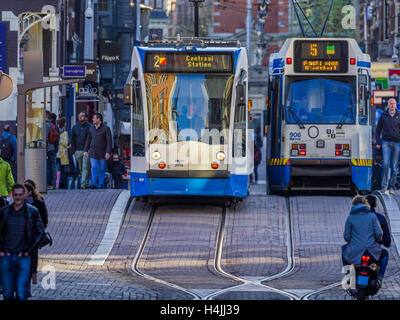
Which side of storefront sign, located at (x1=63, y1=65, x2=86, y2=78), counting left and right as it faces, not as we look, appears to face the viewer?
front

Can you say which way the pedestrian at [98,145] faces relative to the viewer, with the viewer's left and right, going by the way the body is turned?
facing the viewer and to the left of the viewer

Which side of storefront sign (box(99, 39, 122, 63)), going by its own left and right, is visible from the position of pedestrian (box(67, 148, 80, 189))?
front

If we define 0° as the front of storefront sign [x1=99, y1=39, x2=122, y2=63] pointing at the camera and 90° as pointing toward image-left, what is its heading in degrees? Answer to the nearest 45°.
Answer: approximately 0°

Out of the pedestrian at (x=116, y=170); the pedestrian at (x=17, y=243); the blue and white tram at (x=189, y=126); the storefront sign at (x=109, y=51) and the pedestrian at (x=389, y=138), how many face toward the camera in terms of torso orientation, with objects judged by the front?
5

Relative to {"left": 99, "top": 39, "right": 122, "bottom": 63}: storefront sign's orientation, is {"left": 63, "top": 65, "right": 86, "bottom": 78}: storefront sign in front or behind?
in front

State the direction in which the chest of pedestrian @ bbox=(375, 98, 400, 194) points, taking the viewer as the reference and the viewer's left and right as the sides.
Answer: facing the viewer

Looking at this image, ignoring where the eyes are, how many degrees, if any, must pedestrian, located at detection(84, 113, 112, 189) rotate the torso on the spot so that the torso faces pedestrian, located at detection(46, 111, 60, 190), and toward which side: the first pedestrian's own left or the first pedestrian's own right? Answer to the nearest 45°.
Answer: approximately 90° to the first pedestrian's own right

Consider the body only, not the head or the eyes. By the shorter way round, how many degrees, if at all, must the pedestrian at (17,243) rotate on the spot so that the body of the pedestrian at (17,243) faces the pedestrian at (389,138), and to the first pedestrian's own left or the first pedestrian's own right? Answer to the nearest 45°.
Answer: approximately 135° to the first pedestrian's own left

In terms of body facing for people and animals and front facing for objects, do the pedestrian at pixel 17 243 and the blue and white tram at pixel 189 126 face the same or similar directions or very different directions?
same or similar directions
